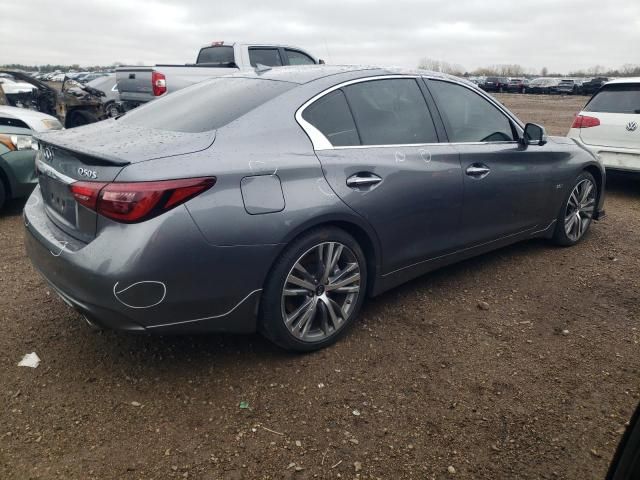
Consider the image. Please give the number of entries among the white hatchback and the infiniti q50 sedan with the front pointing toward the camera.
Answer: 0

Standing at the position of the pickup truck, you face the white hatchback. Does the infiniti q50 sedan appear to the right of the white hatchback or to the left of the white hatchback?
right

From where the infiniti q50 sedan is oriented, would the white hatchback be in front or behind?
in front

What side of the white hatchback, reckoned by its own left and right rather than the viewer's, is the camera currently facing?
back

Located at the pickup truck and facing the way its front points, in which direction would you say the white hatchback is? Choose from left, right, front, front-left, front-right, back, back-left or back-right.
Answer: right

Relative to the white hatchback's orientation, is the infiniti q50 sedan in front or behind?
behind

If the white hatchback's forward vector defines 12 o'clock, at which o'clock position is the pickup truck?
The pickup truck is roughly at 9 o'clock from the white hatchback.

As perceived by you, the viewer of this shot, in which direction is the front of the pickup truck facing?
facing away from the viewer and to the right of the viewer

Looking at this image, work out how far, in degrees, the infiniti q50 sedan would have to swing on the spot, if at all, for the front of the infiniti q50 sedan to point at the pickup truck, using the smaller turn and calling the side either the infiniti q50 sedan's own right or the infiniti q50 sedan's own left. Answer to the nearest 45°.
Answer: approximately 45° to the infiniti q50 sedan's own left

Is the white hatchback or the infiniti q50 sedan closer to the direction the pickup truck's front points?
the white hatchback

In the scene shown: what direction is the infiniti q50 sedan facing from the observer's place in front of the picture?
facing away from the viewer and to the right of the viewer

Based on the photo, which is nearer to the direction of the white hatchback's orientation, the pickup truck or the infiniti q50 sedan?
the pickup truck
